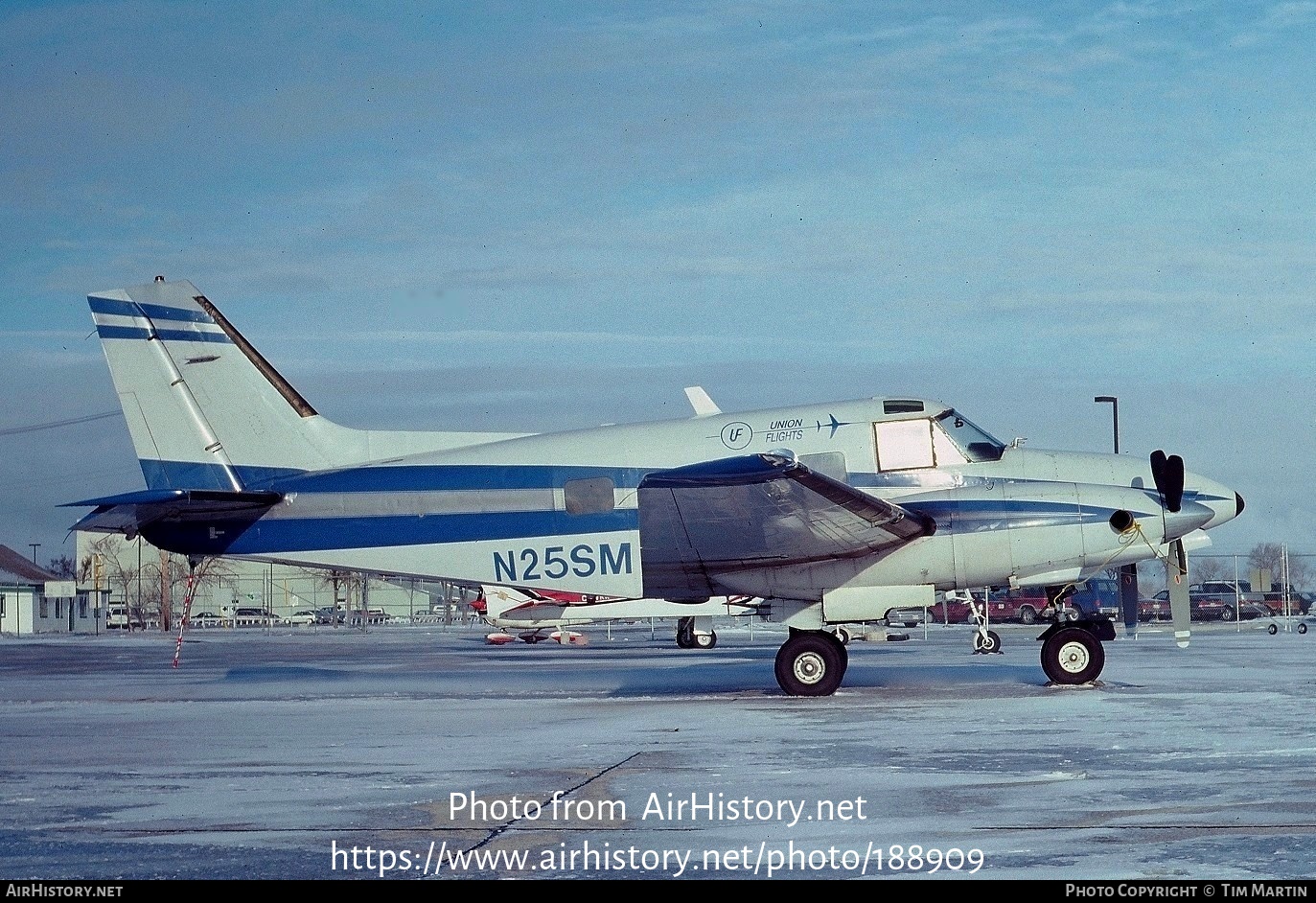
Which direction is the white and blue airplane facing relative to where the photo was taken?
to the viewer's right

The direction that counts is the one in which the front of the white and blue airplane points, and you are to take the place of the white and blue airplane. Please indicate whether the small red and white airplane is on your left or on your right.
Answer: on your left
